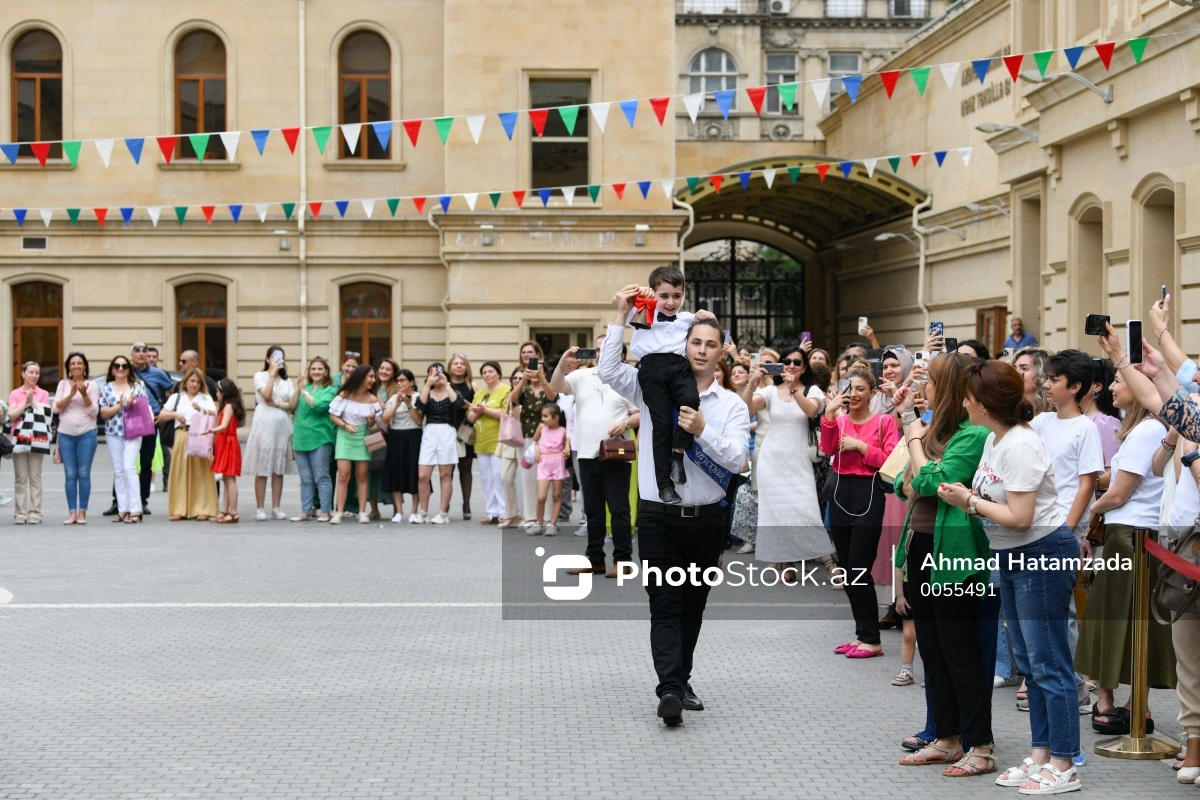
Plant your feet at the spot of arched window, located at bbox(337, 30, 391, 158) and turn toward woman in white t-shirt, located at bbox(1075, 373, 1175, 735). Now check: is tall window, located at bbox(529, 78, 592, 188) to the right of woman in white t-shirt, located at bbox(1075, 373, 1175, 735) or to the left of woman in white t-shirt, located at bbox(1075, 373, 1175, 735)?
left

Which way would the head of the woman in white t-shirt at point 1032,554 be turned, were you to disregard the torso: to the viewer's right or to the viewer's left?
to the viewer's left

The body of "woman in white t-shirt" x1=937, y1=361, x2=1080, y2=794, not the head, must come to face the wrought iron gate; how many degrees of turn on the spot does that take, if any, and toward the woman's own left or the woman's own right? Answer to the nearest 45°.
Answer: approximately 90° to the woman's own right

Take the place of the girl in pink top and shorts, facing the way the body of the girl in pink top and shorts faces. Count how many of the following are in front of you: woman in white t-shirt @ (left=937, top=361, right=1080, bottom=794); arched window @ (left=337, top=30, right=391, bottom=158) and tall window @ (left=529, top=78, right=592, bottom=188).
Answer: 1

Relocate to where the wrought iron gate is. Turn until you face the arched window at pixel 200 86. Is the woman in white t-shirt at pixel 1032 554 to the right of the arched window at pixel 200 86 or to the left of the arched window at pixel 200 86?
left

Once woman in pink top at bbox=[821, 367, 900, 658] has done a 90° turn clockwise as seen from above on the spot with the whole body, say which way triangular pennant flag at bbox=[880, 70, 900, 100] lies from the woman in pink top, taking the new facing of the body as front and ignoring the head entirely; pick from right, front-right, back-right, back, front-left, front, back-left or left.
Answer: front-right

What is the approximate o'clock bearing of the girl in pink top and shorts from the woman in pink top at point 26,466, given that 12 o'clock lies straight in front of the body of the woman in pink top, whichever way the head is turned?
The girl in pink top and shorts is roughly at 10 o'clock from the woman in pink top.

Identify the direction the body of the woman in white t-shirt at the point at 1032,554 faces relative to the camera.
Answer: to the viewer's left

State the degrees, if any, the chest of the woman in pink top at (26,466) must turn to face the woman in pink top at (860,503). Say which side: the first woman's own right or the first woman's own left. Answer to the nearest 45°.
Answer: approximately 45° to the first woman's own left

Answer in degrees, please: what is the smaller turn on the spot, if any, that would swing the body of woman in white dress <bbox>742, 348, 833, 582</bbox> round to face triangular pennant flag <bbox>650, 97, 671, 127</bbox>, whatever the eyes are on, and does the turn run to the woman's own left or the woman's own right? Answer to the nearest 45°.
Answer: approximately 180°

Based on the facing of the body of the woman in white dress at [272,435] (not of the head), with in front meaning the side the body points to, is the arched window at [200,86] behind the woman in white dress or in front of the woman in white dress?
behind

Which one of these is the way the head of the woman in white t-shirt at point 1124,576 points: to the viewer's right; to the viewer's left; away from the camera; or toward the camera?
to the viewer's left

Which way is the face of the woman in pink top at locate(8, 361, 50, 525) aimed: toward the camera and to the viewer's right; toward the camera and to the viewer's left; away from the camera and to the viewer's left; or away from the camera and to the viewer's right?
toward the camera and to the viewer's right

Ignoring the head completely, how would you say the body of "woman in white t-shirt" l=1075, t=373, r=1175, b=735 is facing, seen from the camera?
to the viewer's left

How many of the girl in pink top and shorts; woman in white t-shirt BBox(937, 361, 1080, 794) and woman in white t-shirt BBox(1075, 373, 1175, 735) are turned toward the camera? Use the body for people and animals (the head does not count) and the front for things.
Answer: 1

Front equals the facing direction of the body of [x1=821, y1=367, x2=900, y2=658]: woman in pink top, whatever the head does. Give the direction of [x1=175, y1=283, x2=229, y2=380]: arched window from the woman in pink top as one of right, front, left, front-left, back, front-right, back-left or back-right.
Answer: right
